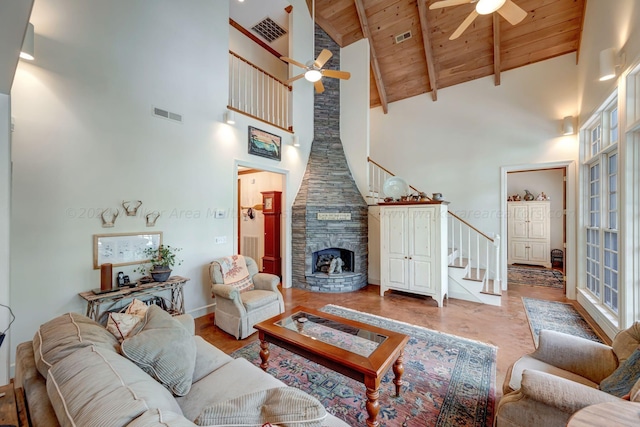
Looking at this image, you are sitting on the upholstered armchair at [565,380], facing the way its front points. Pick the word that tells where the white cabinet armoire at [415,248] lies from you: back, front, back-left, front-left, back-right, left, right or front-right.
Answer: front-right

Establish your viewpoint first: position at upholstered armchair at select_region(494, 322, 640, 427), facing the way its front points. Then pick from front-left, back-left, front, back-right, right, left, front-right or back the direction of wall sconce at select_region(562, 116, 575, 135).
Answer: right

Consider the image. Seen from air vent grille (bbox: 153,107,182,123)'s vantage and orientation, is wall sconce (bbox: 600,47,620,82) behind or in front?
in front

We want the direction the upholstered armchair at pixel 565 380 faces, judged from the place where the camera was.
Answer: facing to the left of the viewer

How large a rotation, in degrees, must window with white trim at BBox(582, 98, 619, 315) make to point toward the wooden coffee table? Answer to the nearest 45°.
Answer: approximately 90° to its left

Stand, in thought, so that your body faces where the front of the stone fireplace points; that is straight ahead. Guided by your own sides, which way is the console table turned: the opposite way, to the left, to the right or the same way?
to the left

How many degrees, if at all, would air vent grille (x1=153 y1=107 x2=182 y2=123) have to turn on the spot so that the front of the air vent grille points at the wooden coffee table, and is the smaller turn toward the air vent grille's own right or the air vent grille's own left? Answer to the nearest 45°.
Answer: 0° — it already faces it

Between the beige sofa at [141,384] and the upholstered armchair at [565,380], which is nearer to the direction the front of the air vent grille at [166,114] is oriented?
the upholstered armchair
